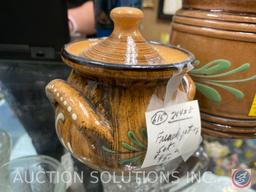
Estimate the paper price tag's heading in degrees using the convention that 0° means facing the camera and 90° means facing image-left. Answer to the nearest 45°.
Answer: approximately 0°
